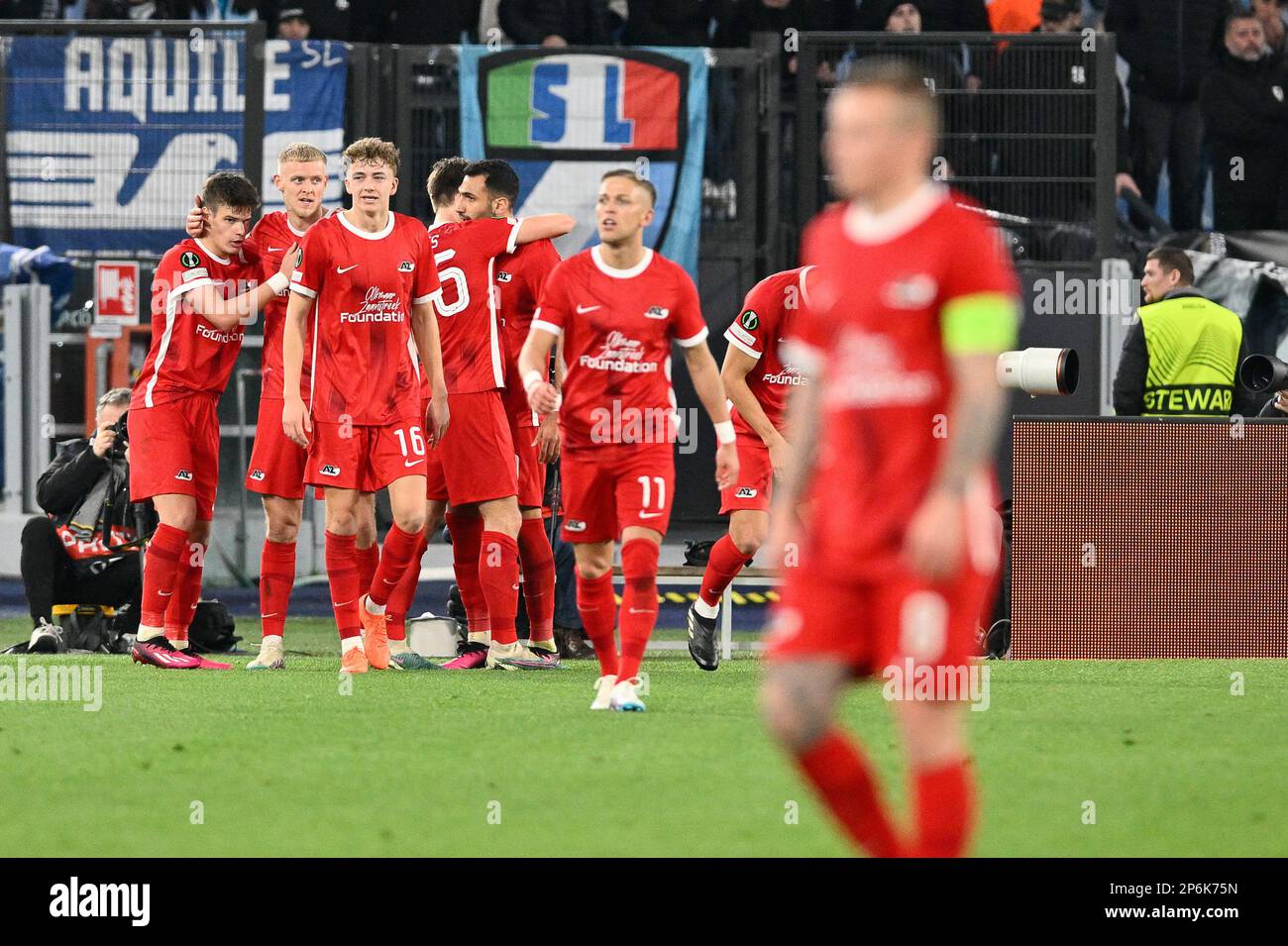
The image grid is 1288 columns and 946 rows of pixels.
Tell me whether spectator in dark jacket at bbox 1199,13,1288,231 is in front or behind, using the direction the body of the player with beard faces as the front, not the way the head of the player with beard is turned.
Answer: behind

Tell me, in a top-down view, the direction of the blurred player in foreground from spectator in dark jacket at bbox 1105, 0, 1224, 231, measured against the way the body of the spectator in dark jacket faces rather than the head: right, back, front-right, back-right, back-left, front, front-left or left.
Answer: front

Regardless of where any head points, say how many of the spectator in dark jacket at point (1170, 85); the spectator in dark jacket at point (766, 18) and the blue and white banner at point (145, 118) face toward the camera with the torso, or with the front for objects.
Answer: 3

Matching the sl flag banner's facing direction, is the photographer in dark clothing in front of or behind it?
in front

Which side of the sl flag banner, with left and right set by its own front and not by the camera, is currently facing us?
front

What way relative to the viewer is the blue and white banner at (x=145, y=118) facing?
toward the camera

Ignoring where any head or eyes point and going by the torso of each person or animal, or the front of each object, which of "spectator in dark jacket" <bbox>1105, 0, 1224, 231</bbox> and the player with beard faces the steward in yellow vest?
the spectator in dark jacket

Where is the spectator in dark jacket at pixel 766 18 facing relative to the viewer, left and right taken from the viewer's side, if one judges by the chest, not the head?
facing the viewer

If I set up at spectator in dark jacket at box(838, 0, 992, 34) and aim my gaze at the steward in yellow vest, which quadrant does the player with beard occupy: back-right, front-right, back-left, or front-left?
front-right

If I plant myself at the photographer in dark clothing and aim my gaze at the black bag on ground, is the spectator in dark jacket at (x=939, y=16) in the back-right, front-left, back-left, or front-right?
front-left

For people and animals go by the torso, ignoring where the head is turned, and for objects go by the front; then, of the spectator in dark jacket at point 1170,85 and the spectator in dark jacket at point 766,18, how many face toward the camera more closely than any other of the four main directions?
2

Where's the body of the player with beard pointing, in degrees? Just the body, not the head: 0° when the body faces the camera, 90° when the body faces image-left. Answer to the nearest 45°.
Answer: approximately 45°

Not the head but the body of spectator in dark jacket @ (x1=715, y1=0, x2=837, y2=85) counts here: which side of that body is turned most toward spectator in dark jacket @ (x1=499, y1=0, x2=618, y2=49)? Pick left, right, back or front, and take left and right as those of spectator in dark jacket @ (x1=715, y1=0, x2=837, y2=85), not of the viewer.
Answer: right

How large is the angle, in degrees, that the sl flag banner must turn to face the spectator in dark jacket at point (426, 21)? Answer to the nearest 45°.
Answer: approximately 135° to its right

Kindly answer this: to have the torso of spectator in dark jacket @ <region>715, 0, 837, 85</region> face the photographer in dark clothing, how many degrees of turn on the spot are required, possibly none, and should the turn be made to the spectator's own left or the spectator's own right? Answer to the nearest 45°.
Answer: approximately 45° to the spectator's own right
